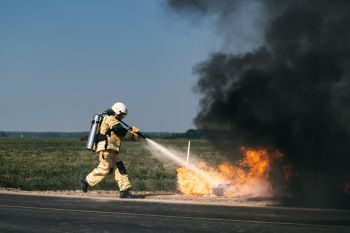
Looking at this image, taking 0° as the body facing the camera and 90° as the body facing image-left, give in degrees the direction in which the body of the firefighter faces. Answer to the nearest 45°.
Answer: approximately 270°

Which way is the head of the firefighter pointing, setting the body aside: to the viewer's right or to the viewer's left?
to the viewer's right

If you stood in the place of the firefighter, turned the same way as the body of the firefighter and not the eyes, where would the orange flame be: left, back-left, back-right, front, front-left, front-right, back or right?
front
